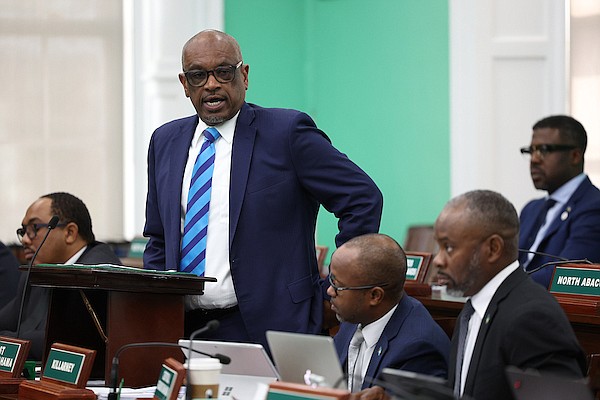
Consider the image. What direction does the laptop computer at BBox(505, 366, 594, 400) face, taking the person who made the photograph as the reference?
facing away from the viewer and to the right of the viewer

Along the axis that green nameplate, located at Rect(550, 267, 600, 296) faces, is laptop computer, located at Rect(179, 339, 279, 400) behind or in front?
in front

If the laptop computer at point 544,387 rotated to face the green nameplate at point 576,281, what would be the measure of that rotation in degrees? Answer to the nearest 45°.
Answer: approximately 45° to its left

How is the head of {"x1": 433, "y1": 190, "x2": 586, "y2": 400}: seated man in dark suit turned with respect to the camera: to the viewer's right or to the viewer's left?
to the viewer's left

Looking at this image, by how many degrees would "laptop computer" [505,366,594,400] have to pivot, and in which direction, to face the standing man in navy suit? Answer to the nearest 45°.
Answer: approximately 90° to its left

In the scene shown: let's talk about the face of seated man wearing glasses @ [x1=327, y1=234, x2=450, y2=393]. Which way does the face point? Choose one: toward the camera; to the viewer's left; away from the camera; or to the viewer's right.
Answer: to the viewer's left

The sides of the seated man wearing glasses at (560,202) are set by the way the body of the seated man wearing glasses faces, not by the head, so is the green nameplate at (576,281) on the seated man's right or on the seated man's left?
on the seated man's left

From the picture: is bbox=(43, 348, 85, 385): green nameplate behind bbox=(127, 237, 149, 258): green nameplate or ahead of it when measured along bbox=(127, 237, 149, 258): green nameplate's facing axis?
ahead

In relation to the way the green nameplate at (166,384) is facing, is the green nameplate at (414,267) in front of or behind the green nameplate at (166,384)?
behind

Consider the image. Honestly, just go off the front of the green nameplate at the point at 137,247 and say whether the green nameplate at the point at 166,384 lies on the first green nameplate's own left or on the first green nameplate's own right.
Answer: on the first green nameplate's own left
